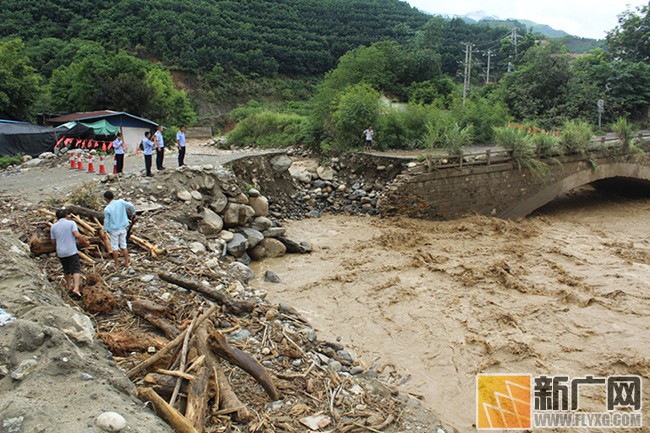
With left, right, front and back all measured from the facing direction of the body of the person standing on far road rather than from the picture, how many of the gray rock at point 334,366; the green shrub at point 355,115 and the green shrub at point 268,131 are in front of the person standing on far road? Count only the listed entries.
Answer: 1

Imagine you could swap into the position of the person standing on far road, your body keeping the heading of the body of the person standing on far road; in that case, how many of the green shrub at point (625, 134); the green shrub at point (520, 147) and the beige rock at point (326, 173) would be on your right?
1

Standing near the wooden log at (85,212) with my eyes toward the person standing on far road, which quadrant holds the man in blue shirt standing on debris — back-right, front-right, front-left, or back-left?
back-right

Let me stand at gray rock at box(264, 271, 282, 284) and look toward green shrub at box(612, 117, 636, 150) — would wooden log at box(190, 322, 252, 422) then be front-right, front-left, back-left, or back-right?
back-right

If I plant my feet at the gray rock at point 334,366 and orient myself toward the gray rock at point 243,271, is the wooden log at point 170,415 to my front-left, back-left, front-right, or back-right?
back-left

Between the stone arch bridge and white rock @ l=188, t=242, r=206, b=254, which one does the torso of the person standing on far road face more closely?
the white rock

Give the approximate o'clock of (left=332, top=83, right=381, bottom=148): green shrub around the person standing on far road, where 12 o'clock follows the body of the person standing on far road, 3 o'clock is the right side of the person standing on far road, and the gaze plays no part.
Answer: The green shrub is roughly at 5 o'clock from the person standing on far road.

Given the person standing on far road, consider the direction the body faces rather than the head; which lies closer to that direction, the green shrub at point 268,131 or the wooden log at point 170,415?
the wooden log

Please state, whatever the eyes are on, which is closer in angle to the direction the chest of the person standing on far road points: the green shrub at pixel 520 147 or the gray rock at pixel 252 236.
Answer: the gray rock

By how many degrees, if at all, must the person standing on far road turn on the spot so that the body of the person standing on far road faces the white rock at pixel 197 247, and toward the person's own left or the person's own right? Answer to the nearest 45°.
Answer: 0° — they already face it

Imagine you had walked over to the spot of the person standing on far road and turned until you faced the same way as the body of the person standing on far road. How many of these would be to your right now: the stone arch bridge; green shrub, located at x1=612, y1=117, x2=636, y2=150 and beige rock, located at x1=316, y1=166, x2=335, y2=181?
1

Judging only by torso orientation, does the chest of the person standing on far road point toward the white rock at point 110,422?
yes

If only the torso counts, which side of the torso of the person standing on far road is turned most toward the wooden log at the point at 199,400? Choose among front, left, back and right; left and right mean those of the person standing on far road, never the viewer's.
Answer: front

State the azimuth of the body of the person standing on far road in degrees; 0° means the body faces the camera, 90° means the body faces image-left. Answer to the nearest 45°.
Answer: approximately 0°

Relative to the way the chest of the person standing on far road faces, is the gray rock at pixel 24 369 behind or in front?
in front
